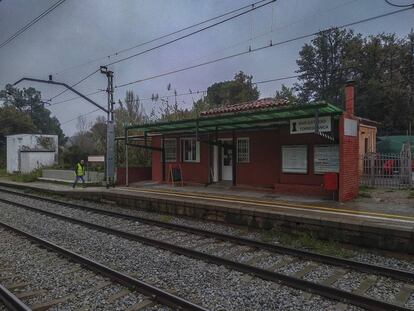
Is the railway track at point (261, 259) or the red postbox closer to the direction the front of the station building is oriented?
the railway track

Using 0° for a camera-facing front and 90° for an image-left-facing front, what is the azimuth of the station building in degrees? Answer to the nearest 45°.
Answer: approximately 45°

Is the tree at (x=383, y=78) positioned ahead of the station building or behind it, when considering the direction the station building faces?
behind

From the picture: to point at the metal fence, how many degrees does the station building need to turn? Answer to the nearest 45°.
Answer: approximately 135° to its left

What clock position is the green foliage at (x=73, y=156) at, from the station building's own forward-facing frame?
The green foliage is roughly at 3 o'clock from the station building.

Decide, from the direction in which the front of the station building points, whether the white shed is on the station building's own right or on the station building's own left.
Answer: on the station building's own right

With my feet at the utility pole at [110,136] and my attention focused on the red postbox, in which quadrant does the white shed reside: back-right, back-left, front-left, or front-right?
back-left

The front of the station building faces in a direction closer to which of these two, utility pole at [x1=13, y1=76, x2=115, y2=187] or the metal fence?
the utility pole
